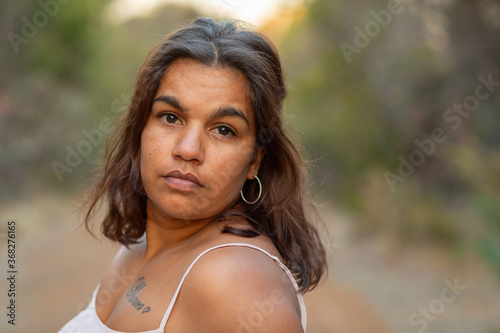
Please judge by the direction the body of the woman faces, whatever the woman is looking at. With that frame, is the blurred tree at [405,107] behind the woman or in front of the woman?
behind

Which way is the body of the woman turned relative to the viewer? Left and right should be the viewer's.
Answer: facing the viewer and to the left of the viewer
